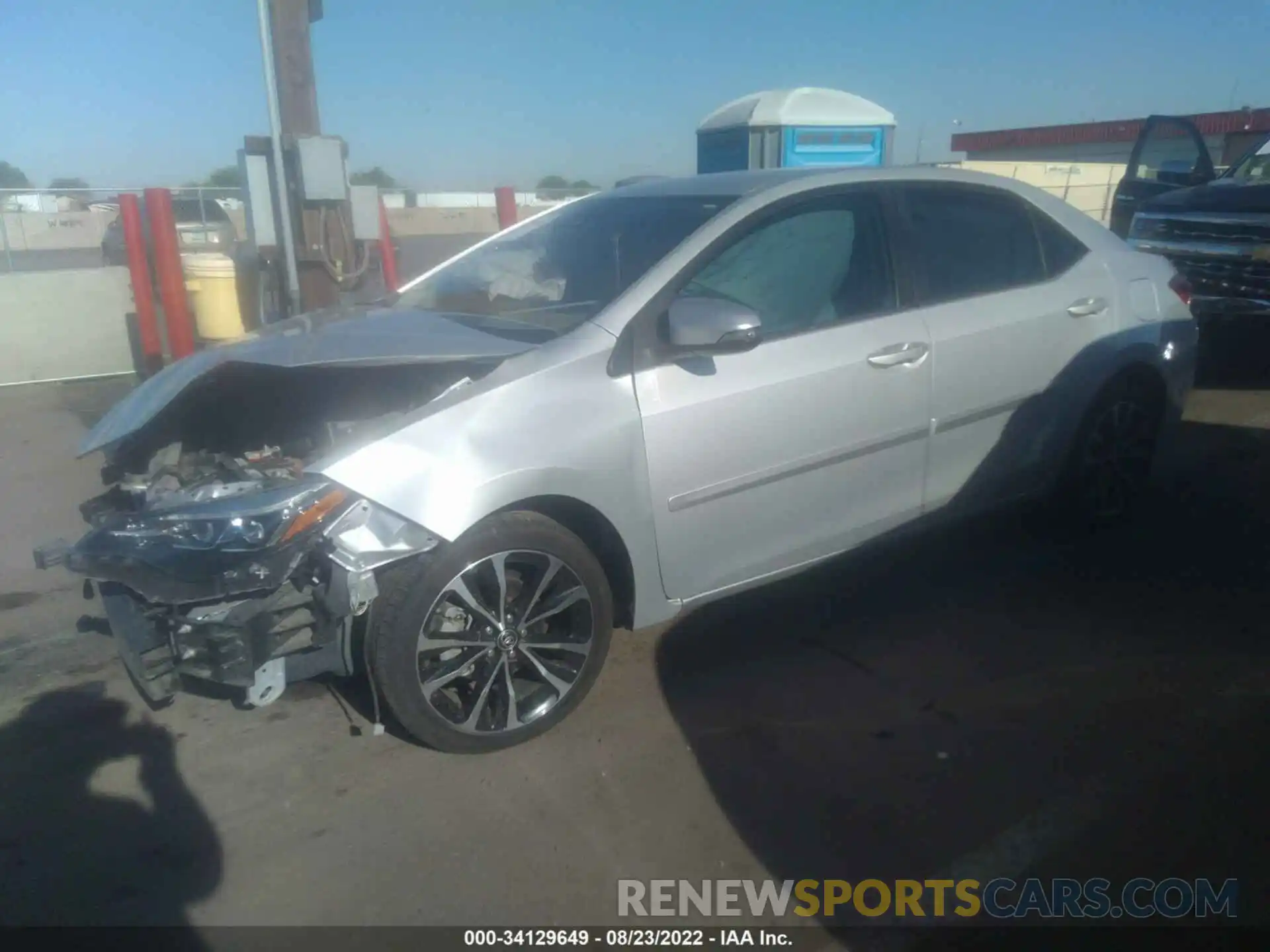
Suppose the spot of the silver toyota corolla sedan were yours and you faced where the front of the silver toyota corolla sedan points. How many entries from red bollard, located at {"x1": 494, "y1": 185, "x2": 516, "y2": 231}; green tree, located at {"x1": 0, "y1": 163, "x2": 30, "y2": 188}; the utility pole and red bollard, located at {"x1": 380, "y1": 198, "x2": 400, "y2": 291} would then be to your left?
0

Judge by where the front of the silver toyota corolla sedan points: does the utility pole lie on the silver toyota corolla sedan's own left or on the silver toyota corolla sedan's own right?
on the silver toyota corolla sedan's own right

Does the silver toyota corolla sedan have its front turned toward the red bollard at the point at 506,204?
no

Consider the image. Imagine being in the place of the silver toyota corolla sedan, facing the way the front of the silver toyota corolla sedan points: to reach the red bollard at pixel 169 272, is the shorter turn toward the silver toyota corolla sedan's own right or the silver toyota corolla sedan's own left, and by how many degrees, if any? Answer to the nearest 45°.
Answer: approximately 90° to the silver toyota corolla sedan's own right

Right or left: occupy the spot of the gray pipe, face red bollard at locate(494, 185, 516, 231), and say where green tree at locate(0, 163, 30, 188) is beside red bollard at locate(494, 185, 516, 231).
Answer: left

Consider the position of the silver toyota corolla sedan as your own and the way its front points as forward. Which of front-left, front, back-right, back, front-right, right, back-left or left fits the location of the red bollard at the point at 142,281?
right

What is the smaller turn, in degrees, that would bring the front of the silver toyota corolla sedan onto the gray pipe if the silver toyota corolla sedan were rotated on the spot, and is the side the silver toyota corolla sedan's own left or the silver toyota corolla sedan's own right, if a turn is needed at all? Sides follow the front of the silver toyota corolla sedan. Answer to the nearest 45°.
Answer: approximately 90° to the silver toyota corolla sedan's own right

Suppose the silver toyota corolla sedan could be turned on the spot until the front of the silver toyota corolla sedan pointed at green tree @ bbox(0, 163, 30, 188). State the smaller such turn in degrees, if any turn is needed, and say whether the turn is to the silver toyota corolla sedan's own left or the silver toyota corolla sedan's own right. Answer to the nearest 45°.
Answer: approximately 90° to the silver toyota corolla sedan's own right

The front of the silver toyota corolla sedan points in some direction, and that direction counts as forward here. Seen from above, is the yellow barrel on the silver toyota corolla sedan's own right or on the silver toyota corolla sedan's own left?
on the silver toyota corolla sedan's own right

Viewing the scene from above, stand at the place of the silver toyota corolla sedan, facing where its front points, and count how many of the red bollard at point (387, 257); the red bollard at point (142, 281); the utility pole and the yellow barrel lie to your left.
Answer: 0

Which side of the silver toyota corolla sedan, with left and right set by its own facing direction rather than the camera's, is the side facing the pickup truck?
back

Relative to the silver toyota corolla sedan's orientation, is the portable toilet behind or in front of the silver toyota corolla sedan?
behind

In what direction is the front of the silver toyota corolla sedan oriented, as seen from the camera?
facing the viewer and to the left of the viewer
